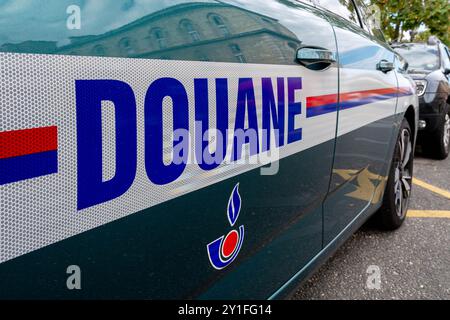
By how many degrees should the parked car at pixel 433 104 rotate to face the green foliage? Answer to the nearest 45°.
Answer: approximately 135° to its right

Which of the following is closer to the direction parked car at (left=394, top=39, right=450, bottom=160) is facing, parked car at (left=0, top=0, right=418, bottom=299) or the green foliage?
the parked car
